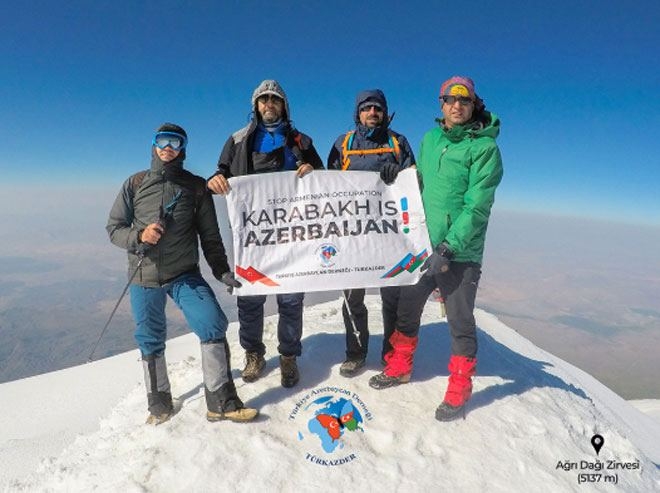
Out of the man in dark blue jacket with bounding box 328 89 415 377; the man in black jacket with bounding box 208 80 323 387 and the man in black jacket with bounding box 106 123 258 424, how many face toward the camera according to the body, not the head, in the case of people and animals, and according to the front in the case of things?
3

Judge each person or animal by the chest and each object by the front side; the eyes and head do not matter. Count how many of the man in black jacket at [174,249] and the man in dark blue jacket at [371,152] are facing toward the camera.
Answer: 2

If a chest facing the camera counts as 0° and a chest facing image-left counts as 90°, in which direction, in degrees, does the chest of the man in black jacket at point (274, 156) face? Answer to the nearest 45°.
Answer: approximately 0°

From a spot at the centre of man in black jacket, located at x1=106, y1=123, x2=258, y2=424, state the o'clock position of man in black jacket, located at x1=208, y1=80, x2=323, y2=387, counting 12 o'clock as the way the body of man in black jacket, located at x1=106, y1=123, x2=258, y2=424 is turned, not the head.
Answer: man in black jacket, located at x1=208, y1=80, x2=323, y2=387 is roughly at 9 o'clock from man in black jacket, located at x1=106, y1=123, x2=258, y2=424.

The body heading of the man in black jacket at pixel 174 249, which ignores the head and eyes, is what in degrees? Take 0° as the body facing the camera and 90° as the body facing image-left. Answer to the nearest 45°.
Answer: approximately 0°

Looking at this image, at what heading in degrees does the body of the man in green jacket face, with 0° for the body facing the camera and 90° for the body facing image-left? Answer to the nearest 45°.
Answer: approximately 45°

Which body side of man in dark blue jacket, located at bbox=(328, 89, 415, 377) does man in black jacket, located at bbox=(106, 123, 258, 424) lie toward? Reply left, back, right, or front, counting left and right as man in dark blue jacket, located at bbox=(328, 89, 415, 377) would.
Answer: right

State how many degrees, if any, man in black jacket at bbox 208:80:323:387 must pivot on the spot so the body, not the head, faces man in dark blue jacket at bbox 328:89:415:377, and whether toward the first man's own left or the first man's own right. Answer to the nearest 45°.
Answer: approximately 90° to the first man's own left

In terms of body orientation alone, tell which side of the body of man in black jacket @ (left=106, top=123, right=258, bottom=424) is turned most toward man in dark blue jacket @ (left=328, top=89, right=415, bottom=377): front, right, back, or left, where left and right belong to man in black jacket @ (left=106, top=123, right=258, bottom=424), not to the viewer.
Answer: left

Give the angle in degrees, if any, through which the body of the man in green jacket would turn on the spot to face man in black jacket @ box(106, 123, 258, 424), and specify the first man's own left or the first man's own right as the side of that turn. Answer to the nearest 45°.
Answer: approximately 45° to the first man's own right
